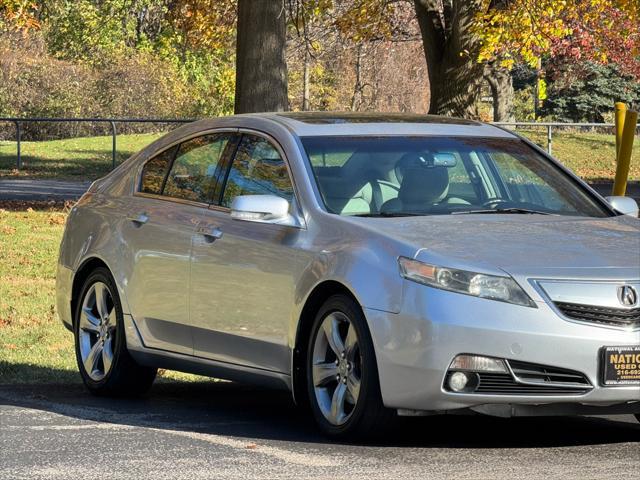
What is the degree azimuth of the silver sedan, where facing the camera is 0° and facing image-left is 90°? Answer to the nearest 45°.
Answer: approximately 315°
